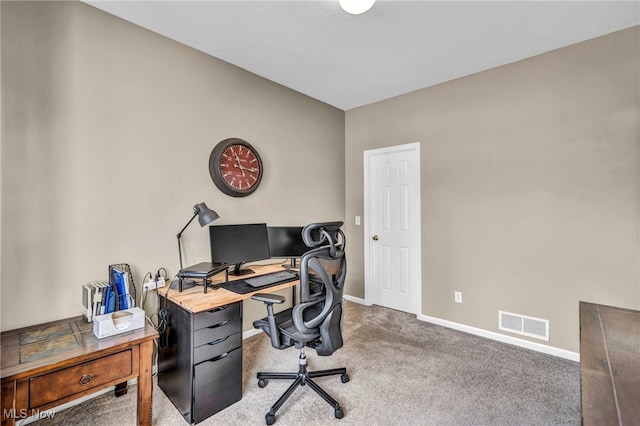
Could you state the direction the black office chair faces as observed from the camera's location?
facing away from the viewer and to the left of the viewer

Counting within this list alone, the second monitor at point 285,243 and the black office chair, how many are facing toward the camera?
1

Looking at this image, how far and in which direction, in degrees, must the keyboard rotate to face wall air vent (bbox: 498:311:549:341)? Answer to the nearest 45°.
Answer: approximately 45° to its left

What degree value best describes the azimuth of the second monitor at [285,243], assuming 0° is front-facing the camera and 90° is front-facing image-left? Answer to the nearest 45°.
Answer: approximately 0°

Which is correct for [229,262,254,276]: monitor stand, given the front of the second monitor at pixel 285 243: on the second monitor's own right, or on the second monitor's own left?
on the second monitor's own right

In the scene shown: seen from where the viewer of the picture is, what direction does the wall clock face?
facing the viewer and to the right of the viewer

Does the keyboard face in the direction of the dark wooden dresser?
yes

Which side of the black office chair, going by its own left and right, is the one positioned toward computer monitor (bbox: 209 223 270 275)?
front

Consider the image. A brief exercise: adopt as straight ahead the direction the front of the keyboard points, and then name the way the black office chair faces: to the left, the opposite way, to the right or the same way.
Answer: the opposite way

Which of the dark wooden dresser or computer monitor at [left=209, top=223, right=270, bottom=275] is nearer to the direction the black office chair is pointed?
the computer monitor

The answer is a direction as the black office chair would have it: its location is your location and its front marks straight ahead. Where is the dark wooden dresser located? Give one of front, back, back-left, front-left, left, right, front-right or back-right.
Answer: back

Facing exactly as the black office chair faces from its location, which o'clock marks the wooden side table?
The wooden side table is roughly at 10 o'clock from the black office chair.
